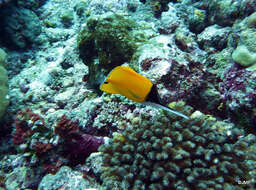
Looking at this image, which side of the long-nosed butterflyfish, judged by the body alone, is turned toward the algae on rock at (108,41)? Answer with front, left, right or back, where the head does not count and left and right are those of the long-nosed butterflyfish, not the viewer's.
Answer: left

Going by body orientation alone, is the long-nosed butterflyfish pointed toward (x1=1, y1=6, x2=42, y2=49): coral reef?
no

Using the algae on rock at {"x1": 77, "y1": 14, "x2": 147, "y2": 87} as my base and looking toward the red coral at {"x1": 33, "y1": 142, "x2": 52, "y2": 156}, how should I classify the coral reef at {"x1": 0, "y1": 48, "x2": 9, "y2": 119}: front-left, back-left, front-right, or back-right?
front-right

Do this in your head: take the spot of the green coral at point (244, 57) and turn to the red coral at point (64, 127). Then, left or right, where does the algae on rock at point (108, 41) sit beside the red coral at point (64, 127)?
right

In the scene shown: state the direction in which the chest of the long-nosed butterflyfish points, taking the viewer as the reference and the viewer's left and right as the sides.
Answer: facing to the right of the viewer

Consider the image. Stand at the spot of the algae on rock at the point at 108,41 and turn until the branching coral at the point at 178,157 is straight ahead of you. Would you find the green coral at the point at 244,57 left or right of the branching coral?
left

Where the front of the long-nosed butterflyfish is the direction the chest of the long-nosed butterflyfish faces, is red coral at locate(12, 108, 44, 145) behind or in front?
behind

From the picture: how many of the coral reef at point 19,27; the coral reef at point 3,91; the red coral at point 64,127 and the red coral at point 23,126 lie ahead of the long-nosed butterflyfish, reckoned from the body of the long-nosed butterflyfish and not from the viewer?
0

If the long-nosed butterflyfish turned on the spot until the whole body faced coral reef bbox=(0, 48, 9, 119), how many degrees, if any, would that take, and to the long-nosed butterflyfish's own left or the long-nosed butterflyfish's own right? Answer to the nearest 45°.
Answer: approximately 135° to the long-nosed butterflyfish's own left

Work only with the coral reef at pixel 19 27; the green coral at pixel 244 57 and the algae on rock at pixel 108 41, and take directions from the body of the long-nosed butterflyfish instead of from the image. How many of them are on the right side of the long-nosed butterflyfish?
0

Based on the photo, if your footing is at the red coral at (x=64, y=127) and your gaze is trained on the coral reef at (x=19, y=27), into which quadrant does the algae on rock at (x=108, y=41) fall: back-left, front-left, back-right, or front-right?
front-right

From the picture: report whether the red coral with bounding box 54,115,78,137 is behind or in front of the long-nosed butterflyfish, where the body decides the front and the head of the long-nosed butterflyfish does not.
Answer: behind

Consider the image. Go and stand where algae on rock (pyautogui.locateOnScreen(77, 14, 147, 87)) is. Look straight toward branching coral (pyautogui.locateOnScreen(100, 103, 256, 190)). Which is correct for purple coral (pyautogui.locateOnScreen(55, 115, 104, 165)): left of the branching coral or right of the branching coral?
right

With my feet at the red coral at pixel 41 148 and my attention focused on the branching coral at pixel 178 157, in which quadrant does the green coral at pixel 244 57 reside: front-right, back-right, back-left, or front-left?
front-left
